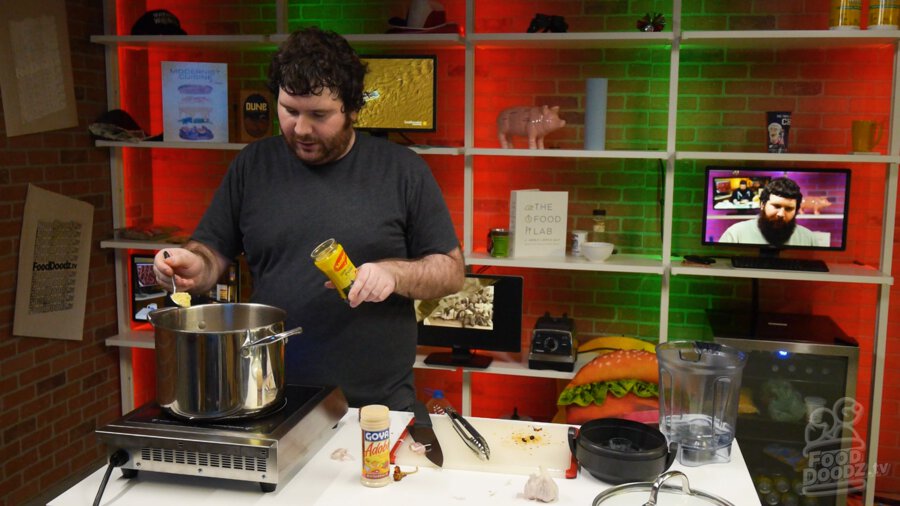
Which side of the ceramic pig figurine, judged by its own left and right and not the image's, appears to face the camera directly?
right

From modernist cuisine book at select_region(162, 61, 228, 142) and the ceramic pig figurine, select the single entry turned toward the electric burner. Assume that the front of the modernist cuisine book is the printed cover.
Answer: modernist cuisine book

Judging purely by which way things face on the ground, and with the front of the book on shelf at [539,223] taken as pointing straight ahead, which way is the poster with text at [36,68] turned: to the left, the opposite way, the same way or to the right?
to the left

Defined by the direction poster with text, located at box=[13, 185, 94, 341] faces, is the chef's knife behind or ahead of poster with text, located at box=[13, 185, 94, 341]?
ahead

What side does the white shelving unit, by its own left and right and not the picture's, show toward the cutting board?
front

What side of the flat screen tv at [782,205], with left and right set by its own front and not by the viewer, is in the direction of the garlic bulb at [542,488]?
front

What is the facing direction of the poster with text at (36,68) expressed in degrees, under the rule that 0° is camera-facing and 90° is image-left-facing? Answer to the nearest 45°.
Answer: approximately 315°

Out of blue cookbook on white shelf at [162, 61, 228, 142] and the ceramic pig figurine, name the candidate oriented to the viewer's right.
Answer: the ceramic pig figurine

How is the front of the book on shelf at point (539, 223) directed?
toward the camera

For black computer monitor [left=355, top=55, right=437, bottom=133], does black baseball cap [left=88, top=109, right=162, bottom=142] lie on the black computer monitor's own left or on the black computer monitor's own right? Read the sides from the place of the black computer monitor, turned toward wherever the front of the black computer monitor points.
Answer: on the black computer monitor's own right

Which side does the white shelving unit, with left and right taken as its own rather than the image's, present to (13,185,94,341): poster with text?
right

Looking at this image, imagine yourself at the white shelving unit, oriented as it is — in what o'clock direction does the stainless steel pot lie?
The stainless steel pot is roughly at 1 o'clock from the white shelving unit.

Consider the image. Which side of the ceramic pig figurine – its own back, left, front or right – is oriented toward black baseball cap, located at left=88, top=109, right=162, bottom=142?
back

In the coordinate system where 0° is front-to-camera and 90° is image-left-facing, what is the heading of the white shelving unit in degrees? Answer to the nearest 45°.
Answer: approximately 0°

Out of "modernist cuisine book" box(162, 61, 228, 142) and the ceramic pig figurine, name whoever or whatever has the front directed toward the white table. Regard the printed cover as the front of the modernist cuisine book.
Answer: modernist cuisine book

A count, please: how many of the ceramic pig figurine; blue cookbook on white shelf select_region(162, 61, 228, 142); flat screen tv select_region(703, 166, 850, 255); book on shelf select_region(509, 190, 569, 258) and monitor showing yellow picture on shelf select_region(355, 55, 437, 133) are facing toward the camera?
4

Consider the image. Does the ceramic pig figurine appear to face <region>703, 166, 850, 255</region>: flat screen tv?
yes

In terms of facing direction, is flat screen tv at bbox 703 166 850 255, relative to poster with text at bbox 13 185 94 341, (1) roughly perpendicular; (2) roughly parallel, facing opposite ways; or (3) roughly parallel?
roughly perpendicular
